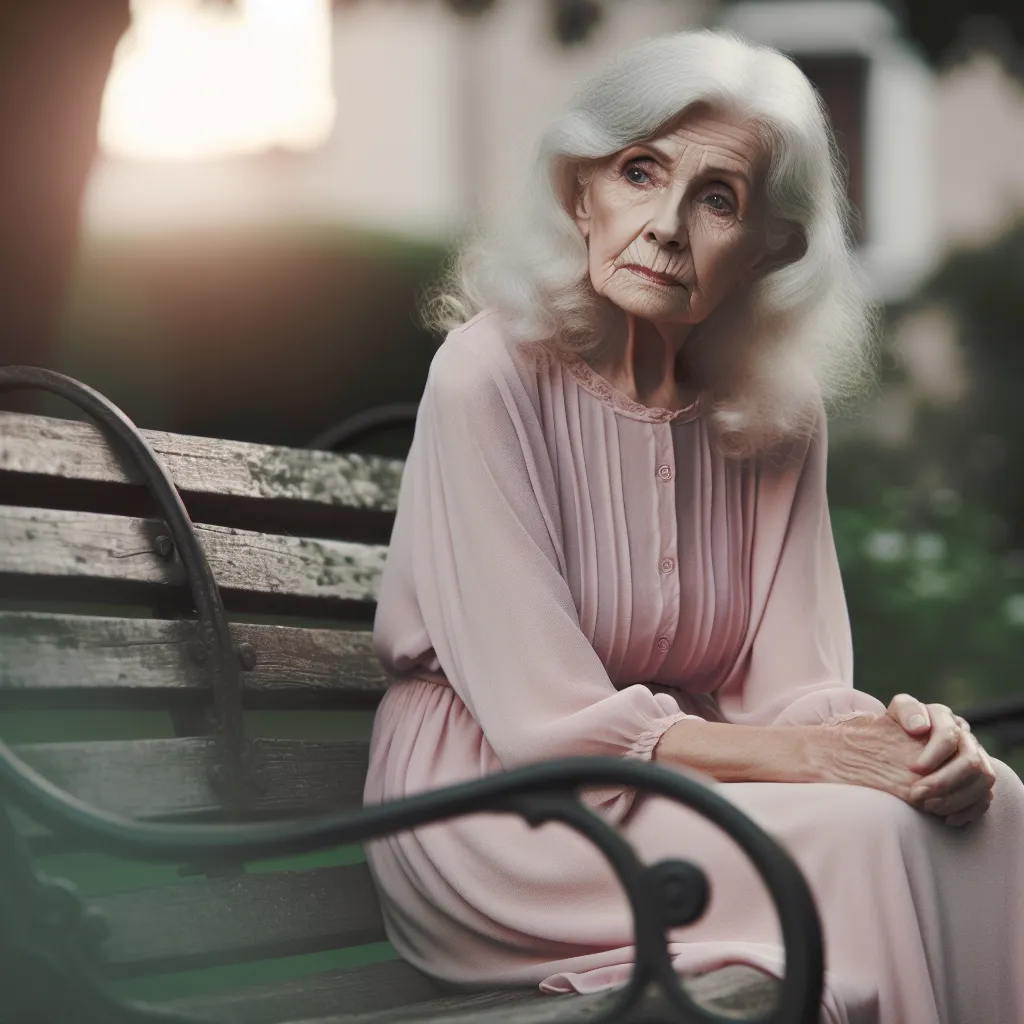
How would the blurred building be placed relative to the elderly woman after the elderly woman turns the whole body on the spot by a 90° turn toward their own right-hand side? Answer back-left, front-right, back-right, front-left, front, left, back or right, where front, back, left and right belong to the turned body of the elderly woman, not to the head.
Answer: back-right

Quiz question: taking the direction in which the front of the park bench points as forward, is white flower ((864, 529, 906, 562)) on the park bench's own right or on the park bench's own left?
on the park bench's own left

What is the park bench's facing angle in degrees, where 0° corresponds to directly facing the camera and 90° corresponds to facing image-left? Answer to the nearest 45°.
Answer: approximately 315°

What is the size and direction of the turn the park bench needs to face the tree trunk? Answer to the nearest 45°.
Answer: approximately 135° to its left

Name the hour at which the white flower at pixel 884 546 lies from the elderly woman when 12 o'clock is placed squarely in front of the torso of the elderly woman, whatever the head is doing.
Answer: The white flower is roughly at 8 o'clock from the elderly woman.

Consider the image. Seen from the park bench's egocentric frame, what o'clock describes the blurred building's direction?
The blurred building is roughly at 8 o'clock from the park bench.

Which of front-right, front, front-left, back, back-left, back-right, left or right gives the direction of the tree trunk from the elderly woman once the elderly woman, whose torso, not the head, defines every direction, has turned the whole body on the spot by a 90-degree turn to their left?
left
